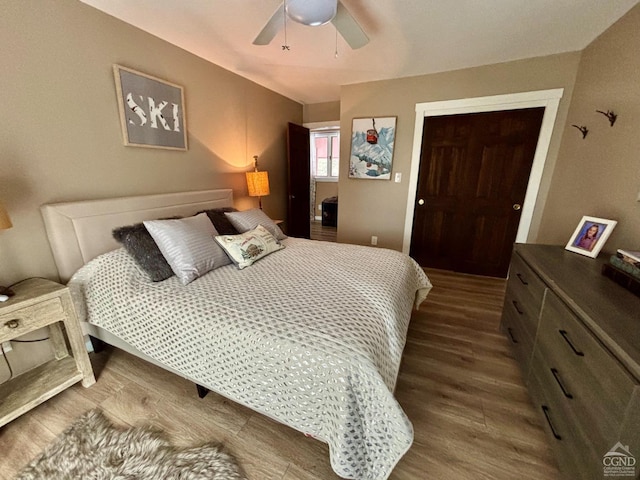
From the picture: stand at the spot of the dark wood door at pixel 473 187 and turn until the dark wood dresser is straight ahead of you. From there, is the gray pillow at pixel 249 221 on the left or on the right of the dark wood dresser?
right

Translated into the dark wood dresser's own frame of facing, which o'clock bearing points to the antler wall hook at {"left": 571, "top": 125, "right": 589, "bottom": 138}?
The antler wall hook is roughly at 4 o'clock from the dark wood dresser.

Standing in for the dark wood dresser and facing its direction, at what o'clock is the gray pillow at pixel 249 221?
The gray pillow is roughly at 1 o'clock from the dark wood dresser.

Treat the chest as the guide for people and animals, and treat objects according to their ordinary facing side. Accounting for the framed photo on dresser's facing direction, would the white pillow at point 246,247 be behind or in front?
in front

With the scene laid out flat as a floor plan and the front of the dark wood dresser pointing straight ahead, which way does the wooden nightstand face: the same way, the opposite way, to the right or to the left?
the opposite way

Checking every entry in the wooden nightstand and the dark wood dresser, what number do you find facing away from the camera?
0

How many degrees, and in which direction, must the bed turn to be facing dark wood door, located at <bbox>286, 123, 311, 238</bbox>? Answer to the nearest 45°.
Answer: approximately 135° to its left

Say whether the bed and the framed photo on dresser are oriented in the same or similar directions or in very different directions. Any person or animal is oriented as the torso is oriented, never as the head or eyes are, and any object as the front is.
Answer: very different directions

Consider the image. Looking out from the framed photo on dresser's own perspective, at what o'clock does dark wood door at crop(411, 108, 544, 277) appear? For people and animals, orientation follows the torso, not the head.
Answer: The dark wood door is roughly at 3 o'clock from the framed photo on dresser.

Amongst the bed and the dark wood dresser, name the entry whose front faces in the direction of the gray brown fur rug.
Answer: the dark wood dresser

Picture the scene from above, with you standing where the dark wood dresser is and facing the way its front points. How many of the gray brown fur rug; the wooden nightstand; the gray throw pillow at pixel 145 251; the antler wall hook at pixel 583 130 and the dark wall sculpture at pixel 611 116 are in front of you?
3

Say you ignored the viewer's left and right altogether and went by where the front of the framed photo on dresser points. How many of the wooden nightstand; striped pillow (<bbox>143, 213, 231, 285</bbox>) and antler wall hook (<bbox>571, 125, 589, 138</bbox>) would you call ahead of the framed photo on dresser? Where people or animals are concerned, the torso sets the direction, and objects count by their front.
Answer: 2

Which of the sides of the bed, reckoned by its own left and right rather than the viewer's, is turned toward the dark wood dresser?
front
